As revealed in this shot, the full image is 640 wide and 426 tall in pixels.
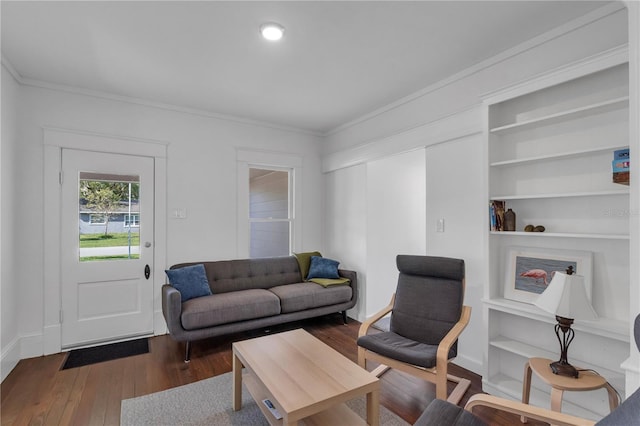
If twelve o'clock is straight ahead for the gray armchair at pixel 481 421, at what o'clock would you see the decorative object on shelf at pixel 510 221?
The decorative object on shelf is roughly at 3 o'clock from the gray armchair.

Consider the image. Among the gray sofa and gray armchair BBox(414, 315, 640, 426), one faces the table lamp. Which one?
the gray sofa

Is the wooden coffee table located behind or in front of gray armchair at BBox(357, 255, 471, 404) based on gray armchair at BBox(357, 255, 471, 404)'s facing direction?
in front

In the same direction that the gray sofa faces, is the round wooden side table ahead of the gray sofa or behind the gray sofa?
ahead

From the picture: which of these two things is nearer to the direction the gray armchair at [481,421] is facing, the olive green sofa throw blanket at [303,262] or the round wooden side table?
the olive green sofa throw blanket

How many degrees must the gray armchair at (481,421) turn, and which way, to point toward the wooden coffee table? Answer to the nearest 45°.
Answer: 0° — it already faces it

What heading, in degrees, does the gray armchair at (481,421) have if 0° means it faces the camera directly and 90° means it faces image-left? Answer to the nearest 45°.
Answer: approximately 90°

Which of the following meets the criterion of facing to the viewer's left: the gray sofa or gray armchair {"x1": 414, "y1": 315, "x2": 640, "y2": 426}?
the gray armchair

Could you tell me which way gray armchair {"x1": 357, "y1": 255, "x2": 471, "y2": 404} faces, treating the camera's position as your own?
facing the viewer and to the left of the viewer
